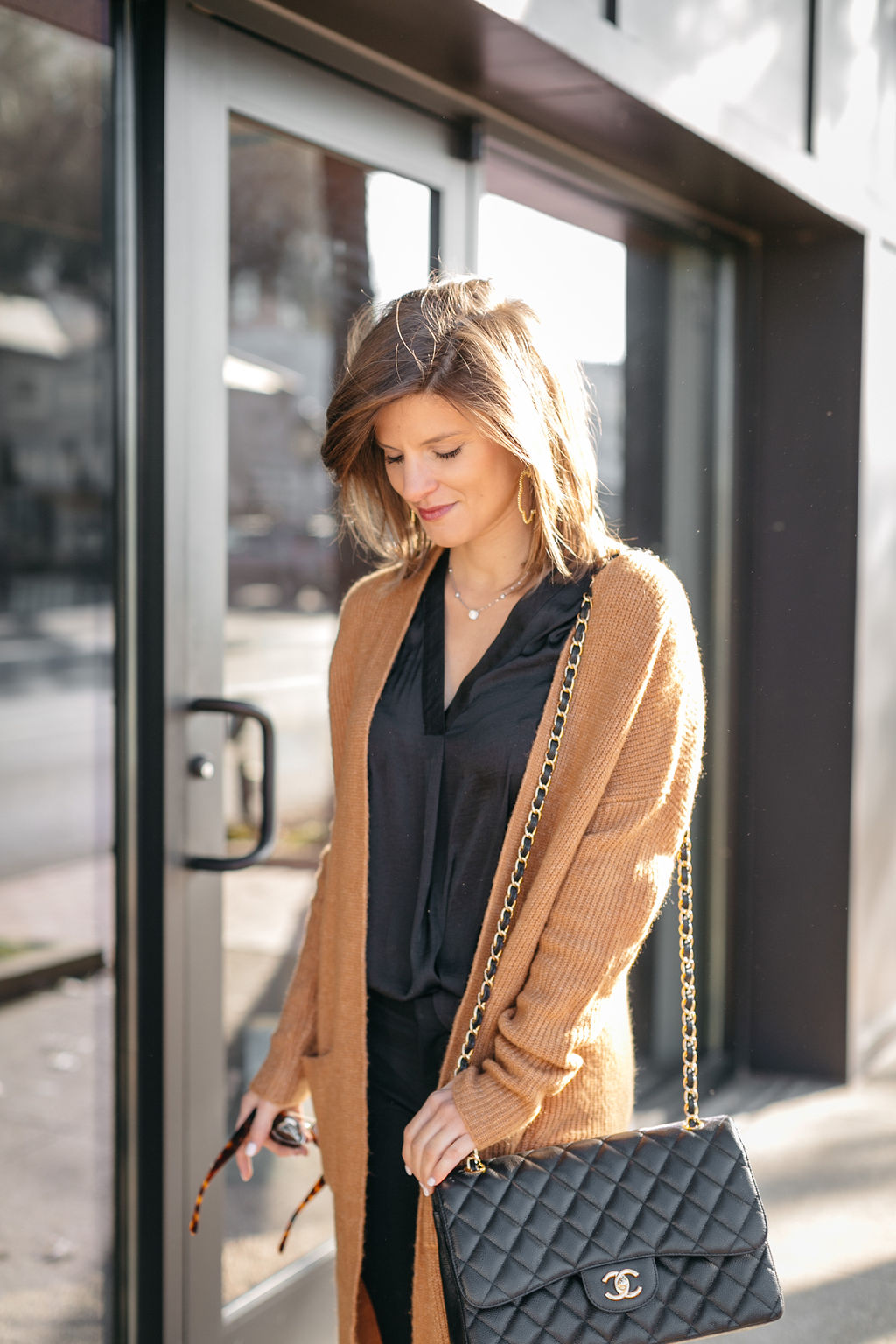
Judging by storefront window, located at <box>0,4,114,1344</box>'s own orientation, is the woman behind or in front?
in front

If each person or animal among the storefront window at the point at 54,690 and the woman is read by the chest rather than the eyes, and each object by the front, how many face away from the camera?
0

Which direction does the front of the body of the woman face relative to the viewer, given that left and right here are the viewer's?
facing the viewer and to the left of the viewer

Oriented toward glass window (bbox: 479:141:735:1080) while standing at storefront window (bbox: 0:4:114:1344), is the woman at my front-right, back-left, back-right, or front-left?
front-right

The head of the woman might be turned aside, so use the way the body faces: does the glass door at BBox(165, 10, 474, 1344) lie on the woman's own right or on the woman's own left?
on the woman's own right

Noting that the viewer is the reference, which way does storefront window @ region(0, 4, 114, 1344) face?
facing the viewer and to the right of the viewer

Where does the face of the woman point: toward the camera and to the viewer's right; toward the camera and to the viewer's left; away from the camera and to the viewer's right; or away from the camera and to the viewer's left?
toward the camera and to the viewer's left

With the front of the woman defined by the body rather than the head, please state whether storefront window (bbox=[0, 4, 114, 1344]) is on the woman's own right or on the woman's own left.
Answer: on the woman's own right
